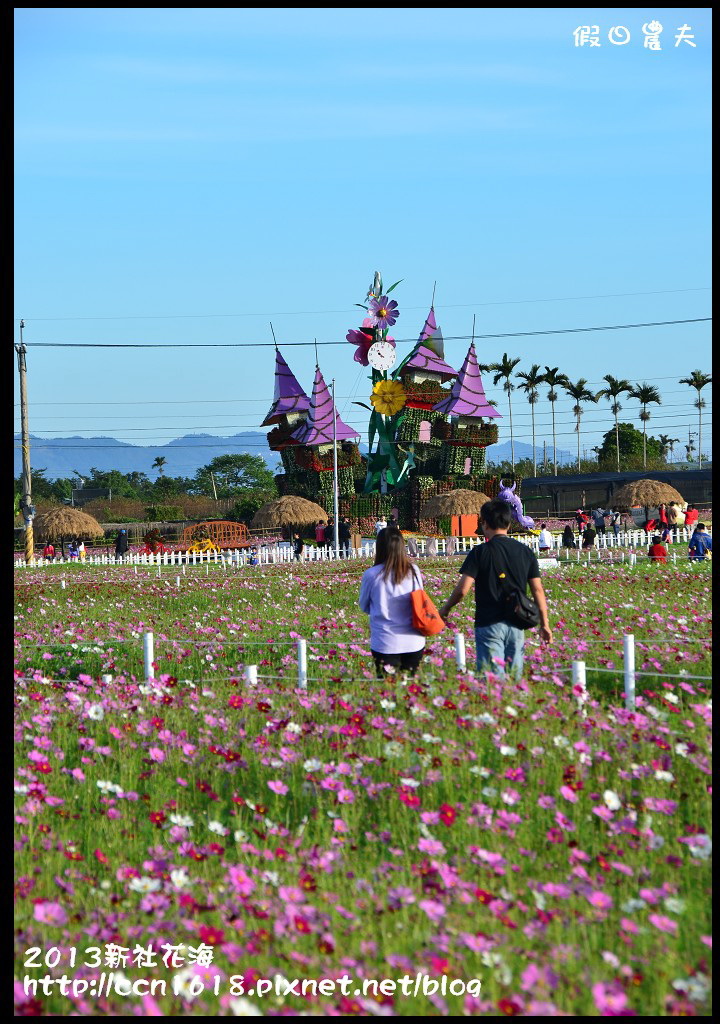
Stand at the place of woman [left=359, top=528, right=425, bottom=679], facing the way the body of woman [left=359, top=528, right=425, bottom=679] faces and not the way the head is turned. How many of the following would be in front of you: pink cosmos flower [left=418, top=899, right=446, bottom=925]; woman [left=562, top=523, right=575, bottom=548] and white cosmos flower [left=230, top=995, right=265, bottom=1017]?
1

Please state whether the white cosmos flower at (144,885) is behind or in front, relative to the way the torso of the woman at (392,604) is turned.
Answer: behind

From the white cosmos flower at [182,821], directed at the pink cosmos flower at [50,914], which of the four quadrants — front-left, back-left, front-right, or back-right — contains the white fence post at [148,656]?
back-right

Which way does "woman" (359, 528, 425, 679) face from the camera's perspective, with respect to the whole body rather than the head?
away from the camera

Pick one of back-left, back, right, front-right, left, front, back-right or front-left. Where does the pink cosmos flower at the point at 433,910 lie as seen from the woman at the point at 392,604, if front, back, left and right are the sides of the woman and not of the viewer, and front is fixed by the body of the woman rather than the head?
back

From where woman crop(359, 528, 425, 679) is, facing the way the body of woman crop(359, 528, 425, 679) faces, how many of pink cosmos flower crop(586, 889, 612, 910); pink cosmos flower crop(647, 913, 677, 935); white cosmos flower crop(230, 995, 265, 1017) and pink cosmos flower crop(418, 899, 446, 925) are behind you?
4

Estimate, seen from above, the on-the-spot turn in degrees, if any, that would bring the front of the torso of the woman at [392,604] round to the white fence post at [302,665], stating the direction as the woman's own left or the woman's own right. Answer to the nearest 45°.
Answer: approximately 45° to the woman's own left

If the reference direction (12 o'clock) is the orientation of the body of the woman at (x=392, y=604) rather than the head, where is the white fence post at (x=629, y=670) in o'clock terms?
The white fence post is roughly at 3 o'clock from the woman.

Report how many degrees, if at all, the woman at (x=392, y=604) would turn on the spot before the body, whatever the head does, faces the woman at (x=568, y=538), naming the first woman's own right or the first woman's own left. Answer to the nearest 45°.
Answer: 0° — they already face them

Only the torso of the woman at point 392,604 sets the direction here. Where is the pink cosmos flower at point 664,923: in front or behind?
behind

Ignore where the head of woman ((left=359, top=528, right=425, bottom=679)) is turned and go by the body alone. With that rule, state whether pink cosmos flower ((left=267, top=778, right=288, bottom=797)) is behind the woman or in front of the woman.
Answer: behind

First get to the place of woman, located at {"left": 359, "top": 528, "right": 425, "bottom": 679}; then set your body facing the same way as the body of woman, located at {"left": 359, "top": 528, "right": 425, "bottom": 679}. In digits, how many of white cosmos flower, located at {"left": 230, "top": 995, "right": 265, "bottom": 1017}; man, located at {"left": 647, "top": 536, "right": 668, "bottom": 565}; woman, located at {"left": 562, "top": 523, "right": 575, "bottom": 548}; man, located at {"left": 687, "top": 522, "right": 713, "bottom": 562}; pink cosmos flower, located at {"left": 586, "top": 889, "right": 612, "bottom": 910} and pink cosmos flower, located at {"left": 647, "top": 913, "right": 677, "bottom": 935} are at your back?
3

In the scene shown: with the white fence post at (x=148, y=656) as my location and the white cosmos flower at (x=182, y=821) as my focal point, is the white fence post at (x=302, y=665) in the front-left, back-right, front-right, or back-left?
front-left

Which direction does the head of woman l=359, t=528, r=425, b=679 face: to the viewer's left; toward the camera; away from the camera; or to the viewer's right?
away from the camera

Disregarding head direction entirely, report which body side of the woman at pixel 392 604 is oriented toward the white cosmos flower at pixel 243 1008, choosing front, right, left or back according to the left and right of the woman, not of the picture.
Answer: back

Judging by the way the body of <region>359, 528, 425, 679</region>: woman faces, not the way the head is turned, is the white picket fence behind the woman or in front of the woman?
in front

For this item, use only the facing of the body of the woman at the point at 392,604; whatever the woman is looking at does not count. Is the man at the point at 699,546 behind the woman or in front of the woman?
in front

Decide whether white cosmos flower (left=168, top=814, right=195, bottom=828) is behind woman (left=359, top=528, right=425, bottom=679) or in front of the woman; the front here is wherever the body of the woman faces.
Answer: behind
